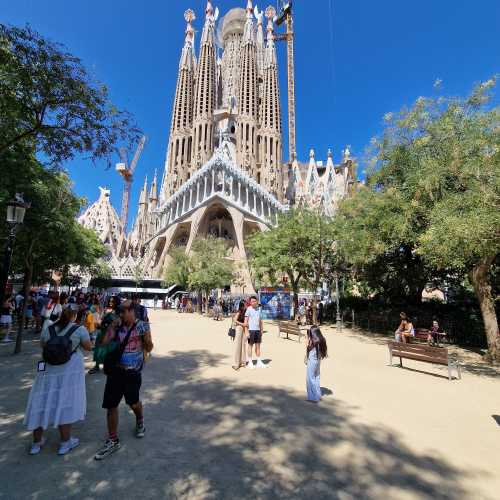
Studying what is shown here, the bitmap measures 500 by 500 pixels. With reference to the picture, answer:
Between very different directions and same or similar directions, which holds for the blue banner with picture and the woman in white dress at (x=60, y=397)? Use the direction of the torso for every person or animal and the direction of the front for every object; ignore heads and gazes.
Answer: very different directions

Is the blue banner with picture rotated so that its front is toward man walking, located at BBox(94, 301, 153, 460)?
yes

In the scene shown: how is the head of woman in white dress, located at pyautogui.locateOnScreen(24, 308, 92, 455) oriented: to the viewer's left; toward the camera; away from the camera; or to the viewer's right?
away from the camera

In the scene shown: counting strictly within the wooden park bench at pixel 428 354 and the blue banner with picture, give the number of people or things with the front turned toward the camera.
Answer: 1

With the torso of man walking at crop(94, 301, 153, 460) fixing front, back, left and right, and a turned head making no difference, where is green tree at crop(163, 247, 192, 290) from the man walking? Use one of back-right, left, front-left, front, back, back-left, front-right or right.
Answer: back-right

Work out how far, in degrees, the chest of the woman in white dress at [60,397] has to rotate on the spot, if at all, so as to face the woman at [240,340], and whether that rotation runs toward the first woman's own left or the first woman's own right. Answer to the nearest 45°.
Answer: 0° — they already face them

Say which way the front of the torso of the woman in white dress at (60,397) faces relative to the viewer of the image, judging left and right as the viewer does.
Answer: facing away from the viewer and to the right of the viewer
